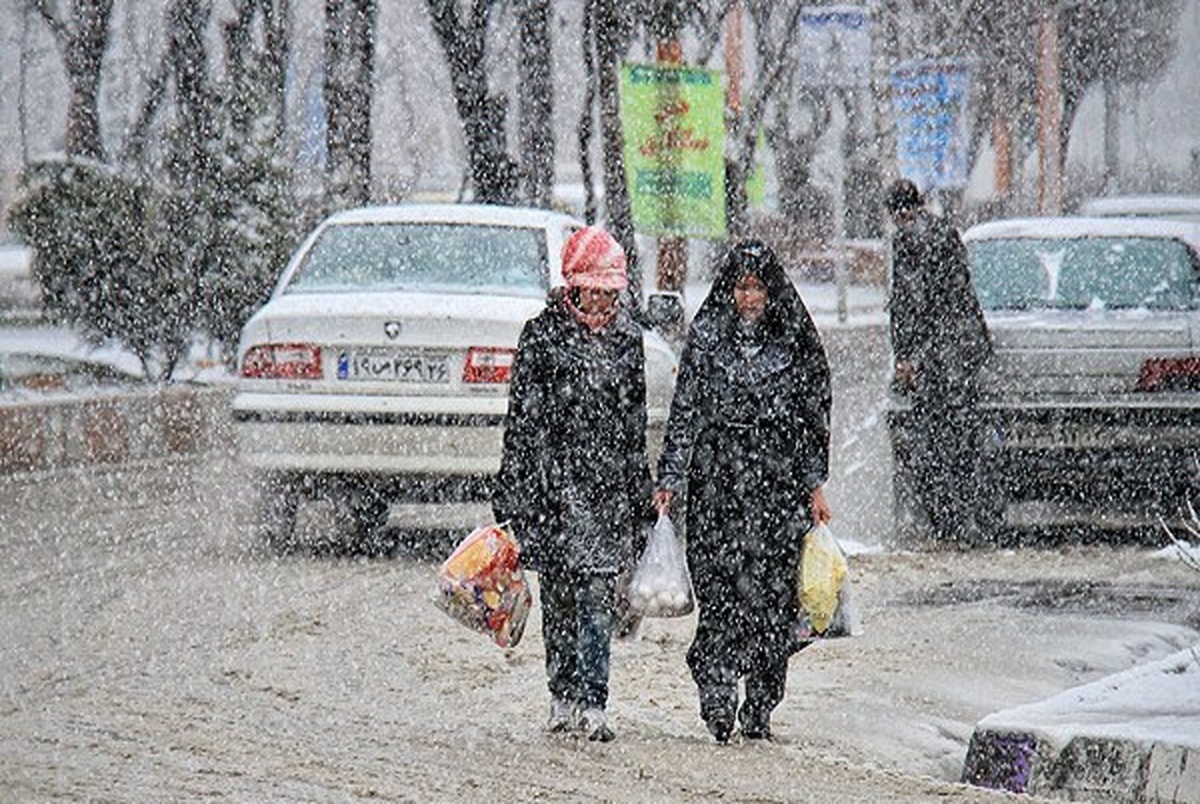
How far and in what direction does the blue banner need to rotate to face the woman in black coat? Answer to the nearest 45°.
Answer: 0° — it already faces them

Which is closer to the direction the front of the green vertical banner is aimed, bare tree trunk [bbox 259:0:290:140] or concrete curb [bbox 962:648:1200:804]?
the concrete curb

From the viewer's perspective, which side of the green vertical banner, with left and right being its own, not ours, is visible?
front

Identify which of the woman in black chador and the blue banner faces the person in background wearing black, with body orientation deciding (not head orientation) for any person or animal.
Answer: the blue banner

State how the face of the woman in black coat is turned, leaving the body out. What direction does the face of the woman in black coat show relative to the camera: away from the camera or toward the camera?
toward the camera

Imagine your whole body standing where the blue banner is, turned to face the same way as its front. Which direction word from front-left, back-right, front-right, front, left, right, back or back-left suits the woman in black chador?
front

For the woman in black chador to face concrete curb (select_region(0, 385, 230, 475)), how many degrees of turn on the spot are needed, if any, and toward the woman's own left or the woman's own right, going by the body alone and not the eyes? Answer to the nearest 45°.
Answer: approximately 135° to the woman's own right

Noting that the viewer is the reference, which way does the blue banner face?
facing the viewer

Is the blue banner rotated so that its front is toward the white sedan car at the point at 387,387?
yes

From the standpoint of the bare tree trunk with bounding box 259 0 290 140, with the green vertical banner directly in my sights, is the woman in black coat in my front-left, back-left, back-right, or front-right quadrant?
front-right

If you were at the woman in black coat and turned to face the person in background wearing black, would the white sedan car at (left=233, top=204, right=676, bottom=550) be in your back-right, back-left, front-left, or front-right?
front-left

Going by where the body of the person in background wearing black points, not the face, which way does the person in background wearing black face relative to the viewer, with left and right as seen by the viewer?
facing the viewer and to the left of the viewer

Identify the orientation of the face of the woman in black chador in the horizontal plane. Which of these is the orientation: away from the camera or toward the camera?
toward the camera

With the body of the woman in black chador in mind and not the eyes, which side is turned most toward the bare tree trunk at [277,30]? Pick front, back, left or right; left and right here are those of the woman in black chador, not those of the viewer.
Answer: back

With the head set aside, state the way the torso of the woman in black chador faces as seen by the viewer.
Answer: toward the camera

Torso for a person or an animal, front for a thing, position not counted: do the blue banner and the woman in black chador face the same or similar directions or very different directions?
same or similar directions
